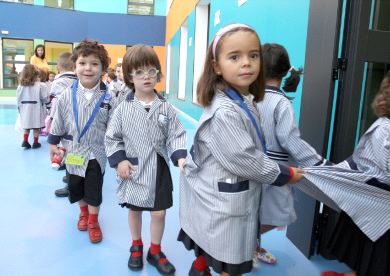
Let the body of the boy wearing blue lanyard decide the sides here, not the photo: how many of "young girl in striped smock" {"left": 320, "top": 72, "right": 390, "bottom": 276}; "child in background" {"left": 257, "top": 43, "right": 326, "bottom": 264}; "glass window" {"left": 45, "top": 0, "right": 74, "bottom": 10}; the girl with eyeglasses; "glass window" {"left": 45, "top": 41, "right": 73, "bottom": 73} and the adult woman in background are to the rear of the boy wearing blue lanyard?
3

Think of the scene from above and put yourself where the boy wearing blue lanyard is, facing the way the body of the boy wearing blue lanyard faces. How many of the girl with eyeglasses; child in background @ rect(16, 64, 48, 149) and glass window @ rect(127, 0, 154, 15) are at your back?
2

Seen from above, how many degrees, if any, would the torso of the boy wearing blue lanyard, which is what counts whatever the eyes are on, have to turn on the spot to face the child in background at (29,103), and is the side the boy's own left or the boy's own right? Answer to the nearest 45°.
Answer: approximately 180°

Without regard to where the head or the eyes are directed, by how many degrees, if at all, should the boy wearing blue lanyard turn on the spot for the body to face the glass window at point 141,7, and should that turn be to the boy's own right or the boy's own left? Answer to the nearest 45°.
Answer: approximately 180°

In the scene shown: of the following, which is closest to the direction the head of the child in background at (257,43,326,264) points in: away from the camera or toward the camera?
away from the camera

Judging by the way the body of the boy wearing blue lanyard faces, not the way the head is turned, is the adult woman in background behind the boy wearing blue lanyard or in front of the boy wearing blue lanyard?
behind

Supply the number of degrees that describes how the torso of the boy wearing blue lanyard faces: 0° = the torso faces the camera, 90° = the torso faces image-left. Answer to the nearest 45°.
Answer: approximately 0°
